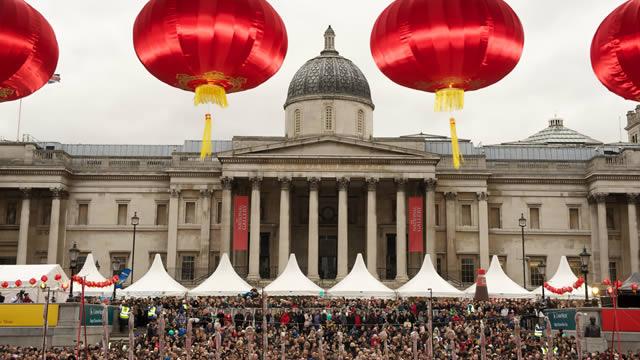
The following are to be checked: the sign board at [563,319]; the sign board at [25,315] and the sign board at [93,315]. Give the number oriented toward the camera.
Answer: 3

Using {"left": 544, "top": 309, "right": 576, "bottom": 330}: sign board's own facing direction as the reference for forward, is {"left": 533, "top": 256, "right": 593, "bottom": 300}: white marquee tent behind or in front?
behind

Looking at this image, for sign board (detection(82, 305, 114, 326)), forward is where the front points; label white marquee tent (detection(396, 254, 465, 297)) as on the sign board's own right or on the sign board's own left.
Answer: on the sign board's own left

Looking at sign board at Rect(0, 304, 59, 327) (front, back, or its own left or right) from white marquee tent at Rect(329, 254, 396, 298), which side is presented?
left

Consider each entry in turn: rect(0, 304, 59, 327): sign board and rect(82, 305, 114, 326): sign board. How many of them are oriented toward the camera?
2

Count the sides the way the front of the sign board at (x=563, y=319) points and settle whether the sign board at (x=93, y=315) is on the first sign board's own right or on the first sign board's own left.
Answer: on the first sign board's own right

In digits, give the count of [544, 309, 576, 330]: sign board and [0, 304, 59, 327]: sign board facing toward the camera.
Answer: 2

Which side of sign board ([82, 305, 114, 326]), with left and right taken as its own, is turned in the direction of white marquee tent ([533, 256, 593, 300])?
left
